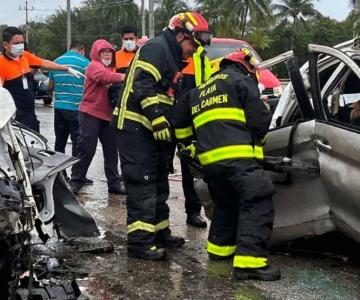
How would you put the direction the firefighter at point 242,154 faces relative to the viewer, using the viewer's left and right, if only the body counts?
facing away from the viewer and to the right of the viewer

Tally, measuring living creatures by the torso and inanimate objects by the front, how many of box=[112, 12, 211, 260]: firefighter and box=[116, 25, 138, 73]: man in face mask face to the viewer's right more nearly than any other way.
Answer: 1

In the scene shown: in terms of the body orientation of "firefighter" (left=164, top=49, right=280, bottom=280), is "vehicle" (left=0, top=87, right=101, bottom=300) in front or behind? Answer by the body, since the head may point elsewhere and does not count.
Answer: behind

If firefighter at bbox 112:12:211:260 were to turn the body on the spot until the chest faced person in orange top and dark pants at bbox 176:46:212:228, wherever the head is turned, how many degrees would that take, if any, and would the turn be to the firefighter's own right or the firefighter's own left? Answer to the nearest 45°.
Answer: approximately 90° to the firefighter's own left

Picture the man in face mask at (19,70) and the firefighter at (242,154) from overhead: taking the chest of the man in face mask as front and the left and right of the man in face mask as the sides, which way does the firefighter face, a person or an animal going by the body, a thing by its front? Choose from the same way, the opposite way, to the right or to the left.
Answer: to the left

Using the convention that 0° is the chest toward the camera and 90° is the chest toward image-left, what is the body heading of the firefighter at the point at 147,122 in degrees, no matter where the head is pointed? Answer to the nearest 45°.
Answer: approximately 270°

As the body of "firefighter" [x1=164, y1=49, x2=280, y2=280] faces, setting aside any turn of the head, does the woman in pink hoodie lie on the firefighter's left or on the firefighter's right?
on the firefighter's left

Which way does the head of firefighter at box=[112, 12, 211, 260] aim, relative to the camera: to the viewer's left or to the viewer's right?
to the viewer's right

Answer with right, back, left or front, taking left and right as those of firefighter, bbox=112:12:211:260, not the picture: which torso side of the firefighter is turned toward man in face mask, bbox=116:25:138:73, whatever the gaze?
left

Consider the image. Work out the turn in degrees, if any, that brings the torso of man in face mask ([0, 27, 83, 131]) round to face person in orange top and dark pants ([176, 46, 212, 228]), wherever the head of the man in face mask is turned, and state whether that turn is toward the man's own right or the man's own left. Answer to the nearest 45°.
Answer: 0° — they already face them
